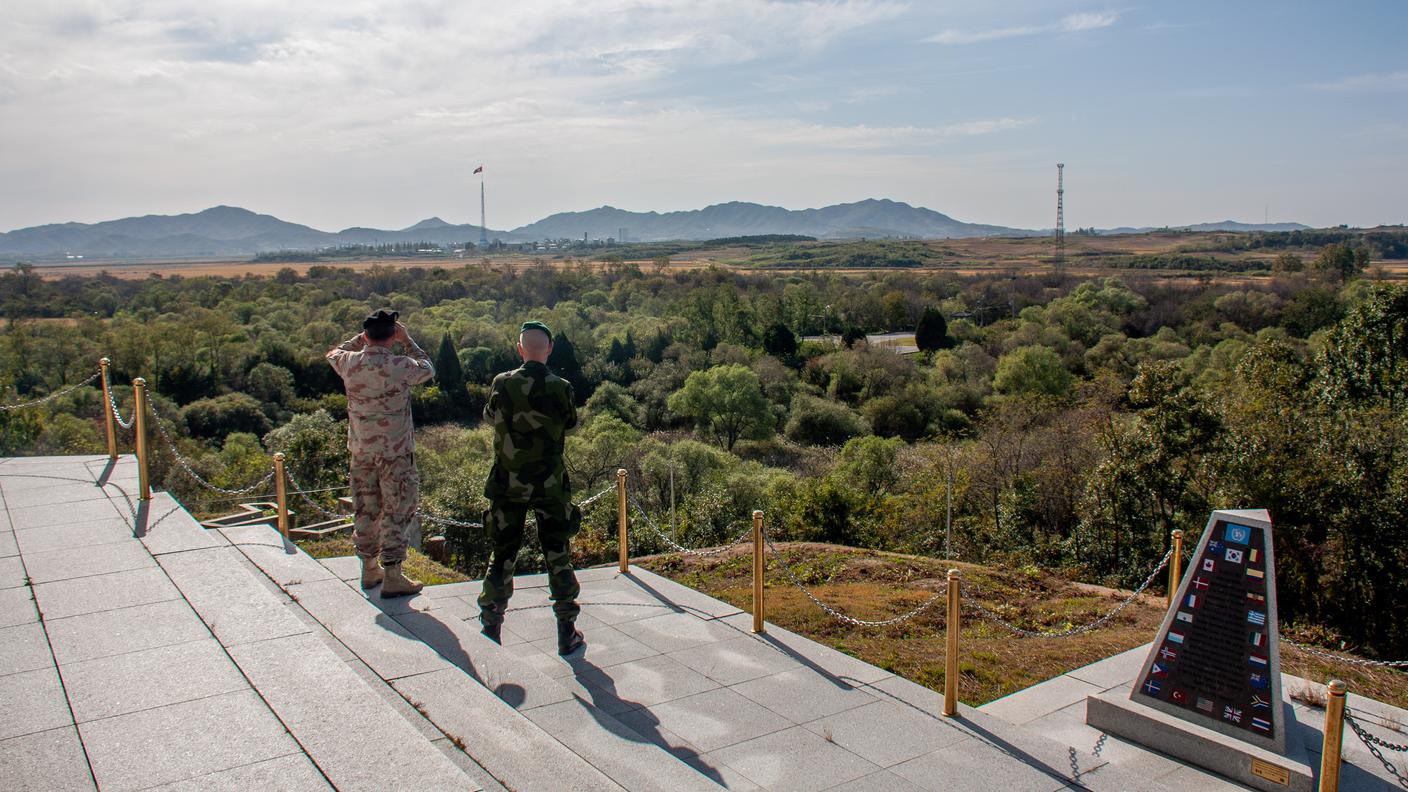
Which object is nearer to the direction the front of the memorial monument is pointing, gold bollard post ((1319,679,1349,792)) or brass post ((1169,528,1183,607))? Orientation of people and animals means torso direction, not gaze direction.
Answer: the gold bollard post

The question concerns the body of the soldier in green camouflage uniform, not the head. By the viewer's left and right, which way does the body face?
facing away from the viewer

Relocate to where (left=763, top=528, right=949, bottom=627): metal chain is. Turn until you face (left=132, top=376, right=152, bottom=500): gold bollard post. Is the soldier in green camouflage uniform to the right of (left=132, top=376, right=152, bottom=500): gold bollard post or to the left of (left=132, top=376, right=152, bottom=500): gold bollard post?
left

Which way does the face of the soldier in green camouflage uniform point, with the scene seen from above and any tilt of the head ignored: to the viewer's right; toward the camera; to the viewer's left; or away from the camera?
away from the camera

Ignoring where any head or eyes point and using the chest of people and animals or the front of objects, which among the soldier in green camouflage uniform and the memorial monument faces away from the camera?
the soldier in green camouflage uniform

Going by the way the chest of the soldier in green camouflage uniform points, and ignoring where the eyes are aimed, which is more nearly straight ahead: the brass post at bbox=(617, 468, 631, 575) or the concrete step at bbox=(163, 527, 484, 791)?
the brass post

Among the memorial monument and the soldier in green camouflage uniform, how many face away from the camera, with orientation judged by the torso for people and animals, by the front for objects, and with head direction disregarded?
1

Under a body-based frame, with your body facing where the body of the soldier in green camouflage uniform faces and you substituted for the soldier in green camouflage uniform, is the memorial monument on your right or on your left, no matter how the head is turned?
on your right

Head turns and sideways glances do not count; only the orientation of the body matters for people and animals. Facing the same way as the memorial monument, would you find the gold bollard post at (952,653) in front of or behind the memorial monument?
in front

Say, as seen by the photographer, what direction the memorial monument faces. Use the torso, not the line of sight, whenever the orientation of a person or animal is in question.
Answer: facing the viewer and to the left of the viewer

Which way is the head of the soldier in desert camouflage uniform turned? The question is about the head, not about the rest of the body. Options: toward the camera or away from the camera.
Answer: away from the camera

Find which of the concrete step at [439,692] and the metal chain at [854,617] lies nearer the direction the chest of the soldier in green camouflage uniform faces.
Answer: the metal chain
